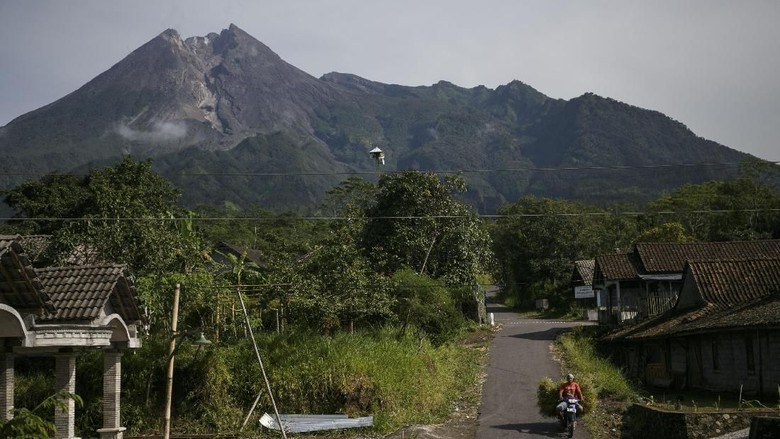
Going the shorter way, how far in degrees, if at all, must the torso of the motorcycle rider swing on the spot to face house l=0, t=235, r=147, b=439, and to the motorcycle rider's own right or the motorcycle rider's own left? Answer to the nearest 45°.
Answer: approximately 45° to the motorcycle rider's own right

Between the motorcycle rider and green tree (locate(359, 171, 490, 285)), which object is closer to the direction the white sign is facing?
the motorcycle rider

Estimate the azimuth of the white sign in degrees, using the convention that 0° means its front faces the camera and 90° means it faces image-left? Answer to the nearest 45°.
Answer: approximately 0°

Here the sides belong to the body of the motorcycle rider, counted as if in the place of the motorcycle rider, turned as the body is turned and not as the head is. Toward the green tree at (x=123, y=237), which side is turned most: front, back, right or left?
right

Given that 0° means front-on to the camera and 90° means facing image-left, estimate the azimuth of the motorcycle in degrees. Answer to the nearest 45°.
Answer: approximately 0°

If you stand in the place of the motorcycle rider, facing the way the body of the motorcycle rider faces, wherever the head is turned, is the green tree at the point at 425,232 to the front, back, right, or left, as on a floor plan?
back

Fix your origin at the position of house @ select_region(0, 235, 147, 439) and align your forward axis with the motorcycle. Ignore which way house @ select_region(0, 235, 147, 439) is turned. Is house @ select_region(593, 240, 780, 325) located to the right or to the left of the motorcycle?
left

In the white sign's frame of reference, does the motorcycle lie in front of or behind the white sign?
in front

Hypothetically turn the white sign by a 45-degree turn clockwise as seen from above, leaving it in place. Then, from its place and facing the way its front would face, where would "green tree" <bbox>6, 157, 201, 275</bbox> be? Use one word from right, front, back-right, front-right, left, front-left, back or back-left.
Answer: front

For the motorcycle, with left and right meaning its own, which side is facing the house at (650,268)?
back
